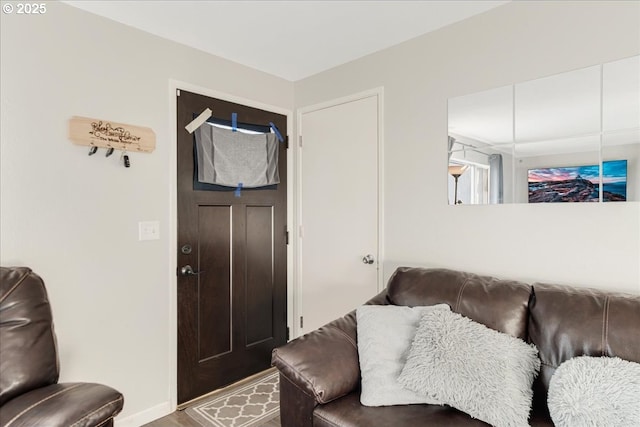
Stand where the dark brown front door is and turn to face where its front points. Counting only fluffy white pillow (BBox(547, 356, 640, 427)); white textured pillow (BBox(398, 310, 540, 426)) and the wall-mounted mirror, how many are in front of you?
3

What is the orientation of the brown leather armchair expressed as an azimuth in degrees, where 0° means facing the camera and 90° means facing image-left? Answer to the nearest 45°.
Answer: approximately 315°

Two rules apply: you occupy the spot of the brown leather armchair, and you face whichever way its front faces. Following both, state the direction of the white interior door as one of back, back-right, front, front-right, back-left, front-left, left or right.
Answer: front-left

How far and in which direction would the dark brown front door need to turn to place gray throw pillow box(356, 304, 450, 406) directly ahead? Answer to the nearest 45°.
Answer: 0° — it already faces it

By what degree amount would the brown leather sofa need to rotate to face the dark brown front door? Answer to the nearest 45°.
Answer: approximately 45° to its right

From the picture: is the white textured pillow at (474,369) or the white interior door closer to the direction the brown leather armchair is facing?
the white textured pillow

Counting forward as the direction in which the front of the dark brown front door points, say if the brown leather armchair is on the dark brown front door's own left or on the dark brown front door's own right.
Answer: on the dark brown front door's own right

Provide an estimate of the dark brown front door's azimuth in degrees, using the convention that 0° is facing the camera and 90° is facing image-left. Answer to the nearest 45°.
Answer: approximately 315°

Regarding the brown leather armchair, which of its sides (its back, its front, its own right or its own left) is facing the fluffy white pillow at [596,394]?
front

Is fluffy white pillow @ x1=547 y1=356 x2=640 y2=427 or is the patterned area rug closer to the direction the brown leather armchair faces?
the fluffy white pillow
